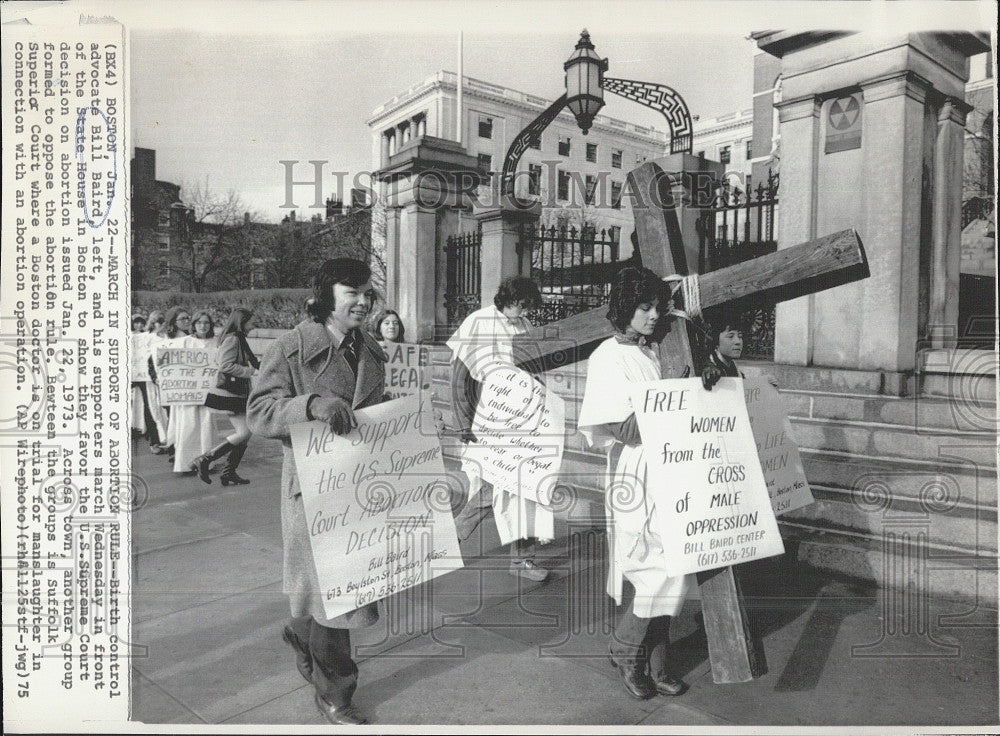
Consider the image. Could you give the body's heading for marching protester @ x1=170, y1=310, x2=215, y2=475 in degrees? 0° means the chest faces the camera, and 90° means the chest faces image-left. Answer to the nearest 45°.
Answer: approximately 0°

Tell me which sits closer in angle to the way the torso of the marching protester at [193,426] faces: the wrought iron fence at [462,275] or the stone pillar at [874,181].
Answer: the stone pillar

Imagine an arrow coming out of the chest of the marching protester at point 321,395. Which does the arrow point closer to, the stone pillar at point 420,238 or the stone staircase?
the stone staircase

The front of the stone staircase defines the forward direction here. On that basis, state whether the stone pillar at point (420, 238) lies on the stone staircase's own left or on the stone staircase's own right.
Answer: on the stone staircase's own right

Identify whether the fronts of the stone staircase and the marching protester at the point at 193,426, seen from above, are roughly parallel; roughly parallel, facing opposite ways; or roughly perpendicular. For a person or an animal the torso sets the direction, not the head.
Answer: roughly perpendicular

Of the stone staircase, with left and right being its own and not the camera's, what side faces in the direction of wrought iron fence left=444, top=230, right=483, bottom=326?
right
